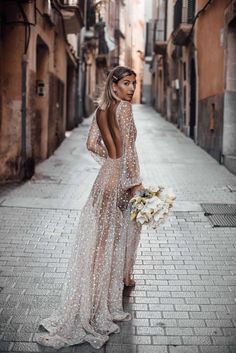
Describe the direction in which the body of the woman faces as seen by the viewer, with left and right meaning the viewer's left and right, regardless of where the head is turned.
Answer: facing away from the viewer and to the right of the viewer

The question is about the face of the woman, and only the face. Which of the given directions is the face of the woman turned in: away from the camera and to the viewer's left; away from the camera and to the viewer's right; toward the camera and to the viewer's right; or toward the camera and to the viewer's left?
toward the camera and to the viewer's right

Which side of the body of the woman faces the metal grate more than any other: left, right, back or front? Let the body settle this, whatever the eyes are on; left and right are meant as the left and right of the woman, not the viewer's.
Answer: front
